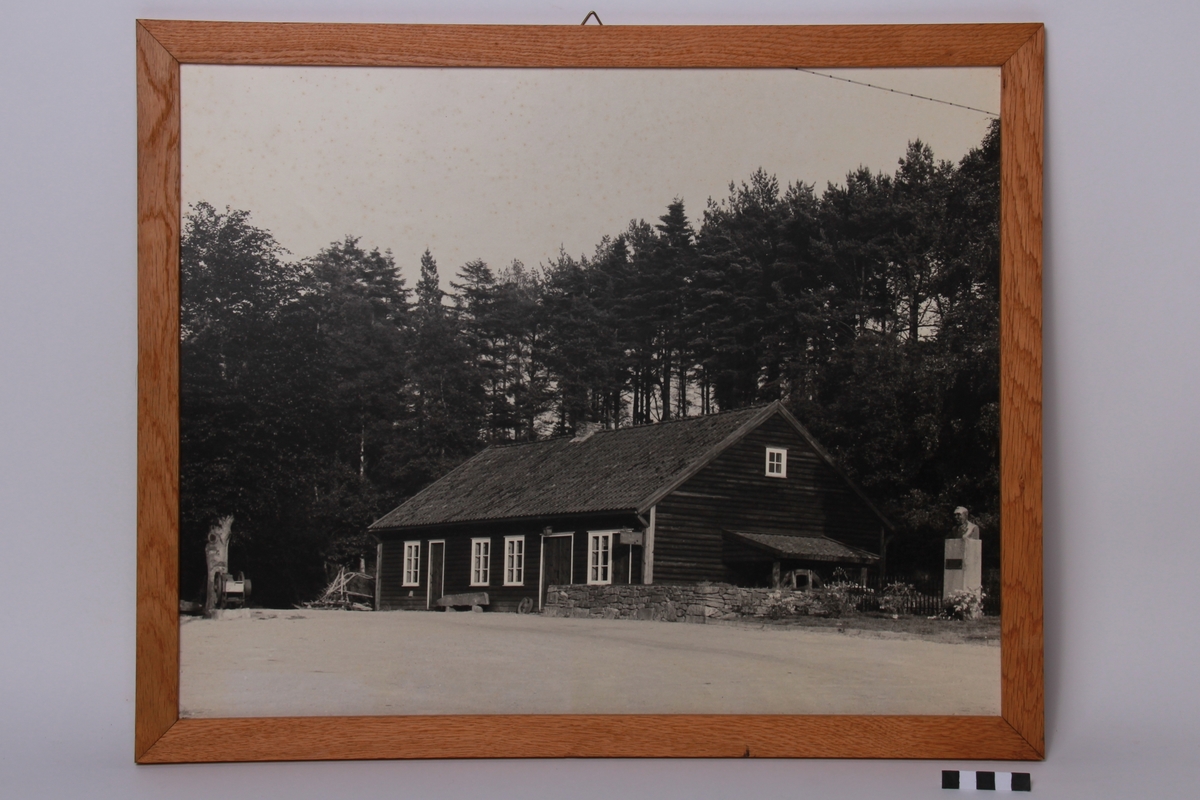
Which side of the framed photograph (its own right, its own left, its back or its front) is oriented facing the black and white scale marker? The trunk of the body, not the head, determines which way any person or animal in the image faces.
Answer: left

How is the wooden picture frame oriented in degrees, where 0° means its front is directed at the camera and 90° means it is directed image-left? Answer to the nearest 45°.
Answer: approximately 0°

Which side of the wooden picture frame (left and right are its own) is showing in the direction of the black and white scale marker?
left
